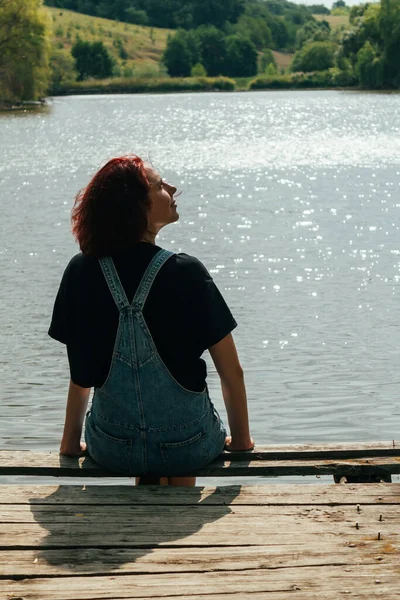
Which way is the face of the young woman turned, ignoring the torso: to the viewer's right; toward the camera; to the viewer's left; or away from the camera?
to the viewer's right

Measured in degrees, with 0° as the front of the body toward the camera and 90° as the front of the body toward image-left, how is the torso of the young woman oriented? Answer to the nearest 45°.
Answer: approximately 180°
